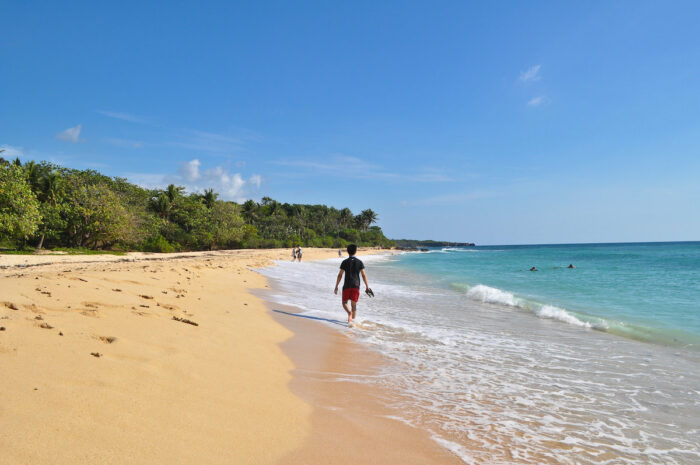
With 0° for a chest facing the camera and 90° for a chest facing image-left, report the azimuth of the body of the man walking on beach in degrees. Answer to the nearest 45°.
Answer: approximately 180°

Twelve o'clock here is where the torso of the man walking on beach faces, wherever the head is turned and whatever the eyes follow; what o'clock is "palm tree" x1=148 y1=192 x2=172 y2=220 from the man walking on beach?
The palm tree is roughly at 11 o'clock from the man walking on beach.

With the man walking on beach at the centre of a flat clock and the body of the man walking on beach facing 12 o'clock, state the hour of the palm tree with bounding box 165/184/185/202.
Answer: The palm tree is roughly at 11 o'clock from the man walking on beach.

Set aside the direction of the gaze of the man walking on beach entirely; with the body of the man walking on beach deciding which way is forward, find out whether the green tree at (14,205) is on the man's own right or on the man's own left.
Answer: on the man's own left

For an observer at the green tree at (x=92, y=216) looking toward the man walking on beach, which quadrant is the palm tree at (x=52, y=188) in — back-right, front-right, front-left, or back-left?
back-right

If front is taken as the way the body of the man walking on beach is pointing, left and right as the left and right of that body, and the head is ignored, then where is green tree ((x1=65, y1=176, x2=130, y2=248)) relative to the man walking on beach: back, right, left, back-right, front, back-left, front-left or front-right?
front-left
